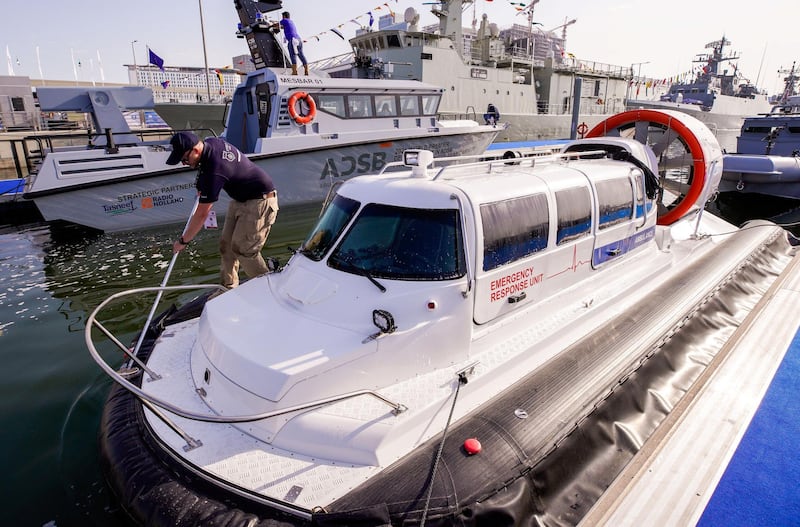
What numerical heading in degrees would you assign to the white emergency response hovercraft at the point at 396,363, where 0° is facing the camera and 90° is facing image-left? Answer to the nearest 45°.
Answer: approximately 45°

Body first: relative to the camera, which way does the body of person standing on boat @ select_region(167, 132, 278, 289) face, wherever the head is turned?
to the viewer's left

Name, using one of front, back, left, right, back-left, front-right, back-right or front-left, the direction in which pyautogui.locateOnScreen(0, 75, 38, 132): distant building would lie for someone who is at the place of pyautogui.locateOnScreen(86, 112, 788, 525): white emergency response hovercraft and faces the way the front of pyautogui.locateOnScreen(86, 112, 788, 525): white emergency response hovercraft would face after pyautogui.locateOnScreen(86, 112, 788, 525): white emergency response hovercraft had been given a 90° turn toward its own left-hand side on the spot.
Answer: back

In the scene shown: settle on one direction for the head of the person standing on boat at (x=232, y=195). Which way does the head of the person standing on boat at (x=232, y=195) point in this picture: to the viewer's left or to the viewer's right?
to the viewer's left
